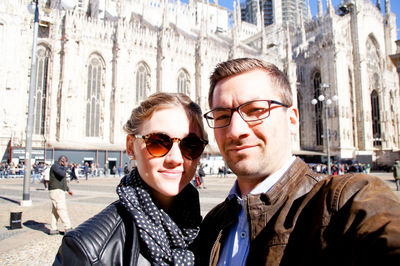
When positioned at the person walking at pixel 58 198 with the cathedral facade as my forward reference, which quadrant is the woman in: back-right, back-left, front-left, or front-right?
back-right

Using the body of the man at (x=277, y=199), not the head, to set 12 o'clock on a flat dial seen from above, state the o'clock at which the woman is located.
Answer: The woman is roughly at 2 o'clock from the man.

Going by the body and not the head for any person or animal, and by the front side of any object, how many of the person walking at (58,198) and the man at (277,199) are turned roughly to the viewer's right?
1

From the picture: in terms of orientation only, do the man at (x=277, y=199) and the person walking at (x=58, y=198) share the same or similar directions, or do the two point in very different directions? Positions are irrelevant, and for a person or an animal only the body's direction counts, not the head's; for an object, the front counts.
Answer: very different directions

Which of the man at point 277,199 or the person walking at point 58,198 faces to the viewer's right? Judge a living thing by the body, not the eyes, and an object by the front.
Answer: the person walking

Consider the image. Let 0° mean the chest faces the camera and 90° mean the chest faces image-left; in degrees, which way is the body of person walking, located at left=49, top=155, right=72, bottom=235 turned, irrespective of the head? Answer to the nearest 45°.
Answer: approximately 270°

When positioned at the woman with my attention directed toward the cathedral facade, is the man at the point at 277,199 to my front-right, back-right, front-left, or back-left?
back-right

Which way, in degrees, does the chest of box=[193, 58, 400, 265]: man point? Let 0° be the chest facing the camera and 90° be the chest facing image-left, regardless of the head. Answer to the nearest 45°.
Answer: approximately 45°
